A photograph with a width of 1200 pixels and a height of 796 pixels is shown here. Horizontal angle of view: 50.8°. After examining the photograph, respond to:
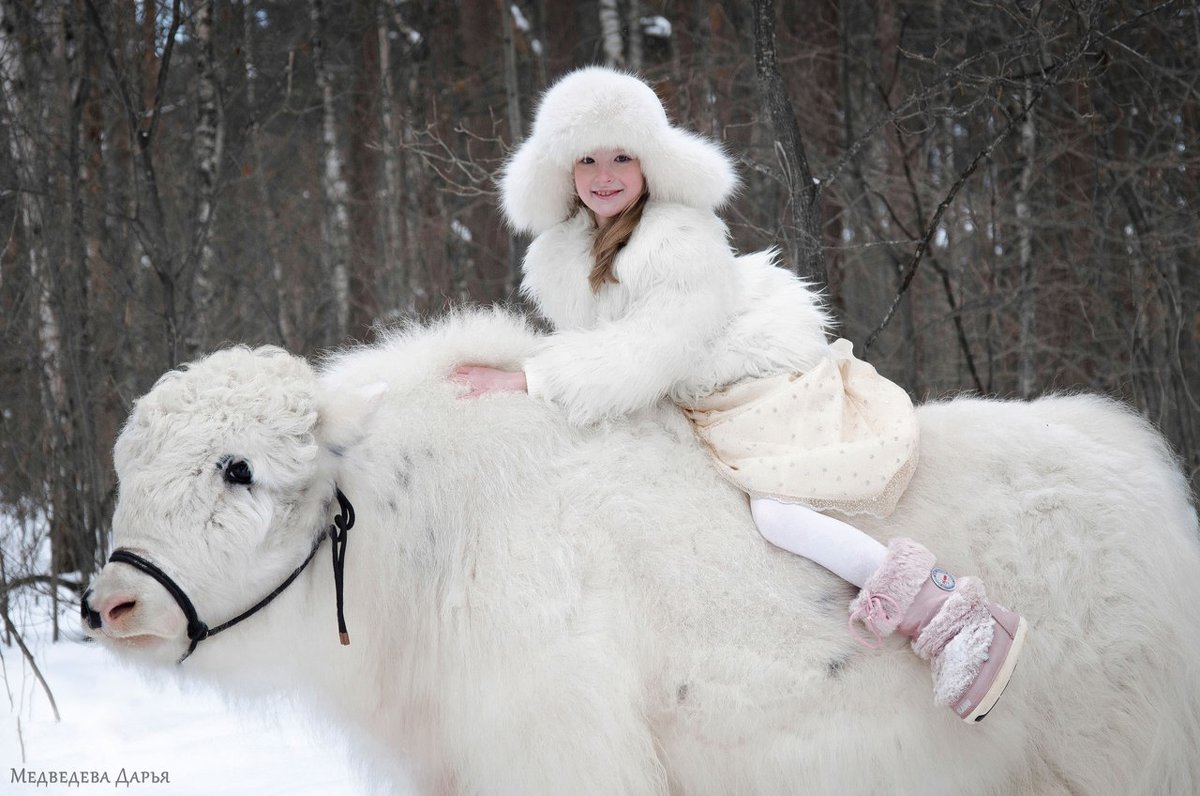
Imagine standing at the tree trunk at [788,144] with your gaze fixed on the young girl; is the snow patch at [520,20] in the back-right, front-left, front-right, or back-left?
back-right

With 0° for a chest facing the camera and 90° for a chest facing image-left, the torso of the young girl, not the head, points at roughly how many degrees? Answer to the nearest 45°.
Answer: approximately 45°

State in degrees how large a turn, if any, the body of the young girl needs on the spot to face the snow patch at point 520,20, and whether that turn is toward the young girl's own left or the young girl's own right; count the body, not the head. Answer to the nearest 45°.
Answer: approximately 135° to the young girl's own right

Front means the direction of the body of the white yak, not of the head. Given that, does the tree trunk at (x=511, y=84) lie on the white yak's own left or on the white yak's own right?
on the white yak's own right

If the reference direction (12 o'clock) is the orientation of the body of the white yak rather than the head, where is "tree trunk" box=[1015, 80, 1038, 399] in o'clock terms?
The tree trunk is roughly at 4 o'clock from the white yak.

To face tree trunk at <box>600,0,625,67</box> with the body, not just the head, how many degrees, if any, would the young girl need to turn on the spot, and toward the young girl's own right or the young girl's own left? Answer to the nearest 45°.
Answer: approximately 135° to the young girl's own right

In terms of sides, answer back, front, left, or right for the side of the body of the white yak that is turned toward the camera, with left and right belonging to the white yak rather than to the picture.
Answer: left

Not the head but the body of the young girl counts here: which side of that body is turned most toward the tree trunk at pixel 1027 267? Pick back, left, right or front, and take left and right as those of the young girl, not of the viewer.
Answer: back

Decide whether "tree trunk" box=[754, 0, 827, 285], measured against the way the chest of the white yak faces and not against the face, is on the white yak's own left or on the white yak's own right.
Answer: on the white yak's own right
